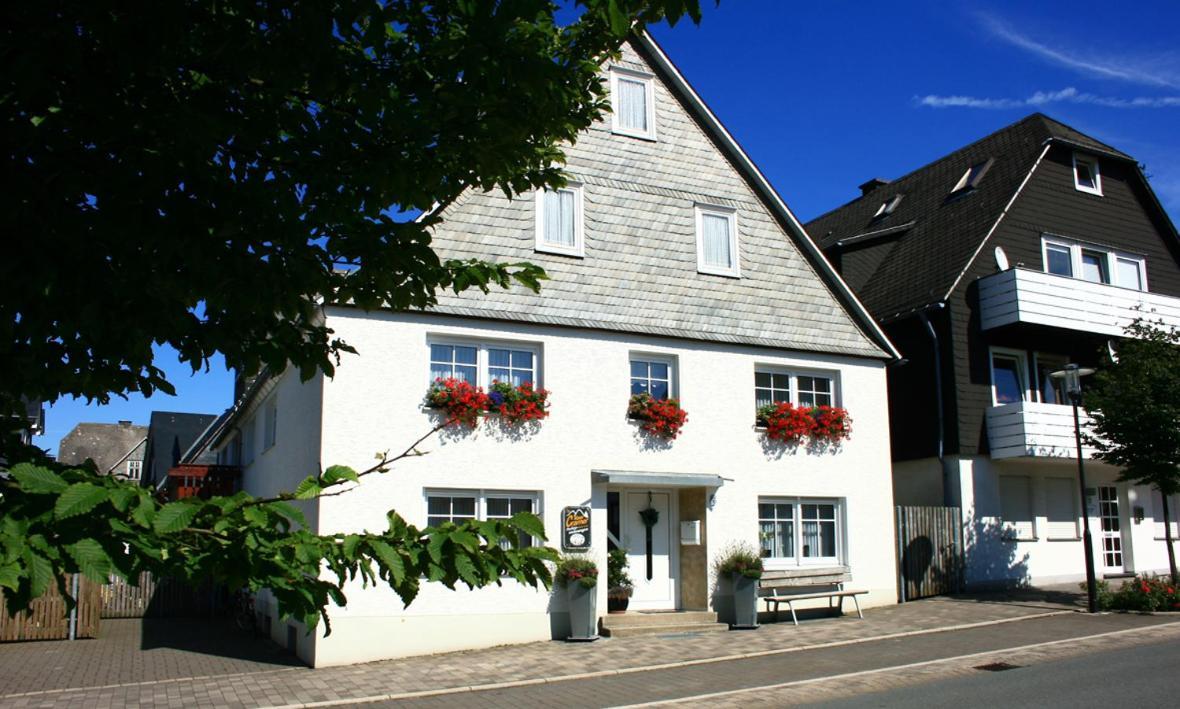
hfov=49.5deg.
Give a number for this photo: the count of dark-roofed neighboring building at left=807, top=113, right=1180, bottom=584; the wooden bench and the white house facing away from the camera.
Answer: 0

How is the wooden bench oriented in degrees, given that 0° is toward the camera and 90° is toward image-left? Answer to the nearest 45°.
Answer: approximately 315°

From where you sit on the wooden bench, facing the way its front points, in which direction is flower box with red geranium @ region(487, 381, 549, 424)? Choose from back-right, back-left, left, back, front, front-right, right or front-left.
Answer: right

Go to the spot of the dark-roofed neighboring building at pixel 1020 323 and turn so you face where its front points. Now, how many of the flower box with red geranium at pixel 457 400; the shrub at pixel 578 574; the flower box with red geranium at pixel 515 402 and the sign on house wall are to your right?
4

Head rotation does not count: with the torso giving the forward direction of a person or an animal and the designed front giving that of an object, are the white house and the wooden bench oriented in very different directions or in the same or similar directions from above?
same or similar directions

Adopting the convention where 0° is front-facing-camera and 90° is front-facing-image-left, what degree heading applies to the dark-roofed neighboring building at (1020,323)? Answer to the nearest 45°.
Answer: approximately 315°

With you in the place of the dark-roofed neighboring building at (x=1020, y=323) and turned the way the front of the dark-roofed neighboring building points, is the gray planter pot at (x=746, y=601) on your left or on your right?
on your right

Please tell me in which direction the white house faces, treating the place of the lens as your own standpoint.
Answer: facing the viewer and to the right of the viewer

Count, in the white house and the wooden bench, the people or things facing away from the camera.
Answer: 0

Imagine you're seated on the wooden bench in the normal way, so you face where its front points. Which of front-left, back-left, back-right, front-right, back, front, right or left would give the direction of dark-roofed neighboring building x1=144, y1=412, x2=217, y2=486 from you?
back

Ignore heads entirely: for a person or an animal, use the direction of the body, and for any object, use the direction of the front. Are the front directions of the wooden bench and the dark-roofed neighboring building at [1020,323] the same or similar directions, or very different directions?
same or similar directions

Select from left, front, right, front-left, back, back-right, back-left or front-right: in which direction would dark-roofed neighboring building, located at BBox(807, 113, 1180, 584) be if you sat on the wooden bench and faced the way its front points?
left

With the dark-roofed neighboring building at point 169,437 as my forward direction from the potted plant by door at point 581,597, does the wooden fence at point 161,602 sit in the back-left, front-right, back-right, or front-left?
front-left
